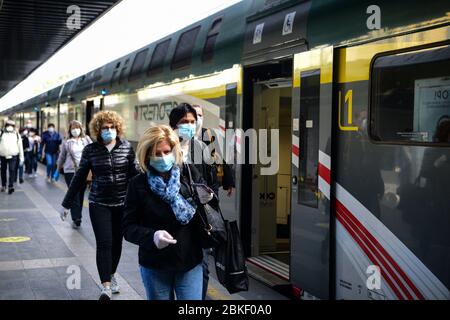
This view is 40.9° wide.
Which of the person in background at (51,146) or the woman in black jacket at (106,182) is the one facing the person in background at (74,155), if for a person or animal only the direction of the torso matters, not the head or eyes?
the person in background at (51,146)

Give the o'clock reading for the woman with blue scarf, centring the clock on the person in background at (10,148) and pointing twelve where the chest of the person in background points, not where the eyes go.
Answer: The woman with blue scarf is roughly at 12 o'clock from the person in background.

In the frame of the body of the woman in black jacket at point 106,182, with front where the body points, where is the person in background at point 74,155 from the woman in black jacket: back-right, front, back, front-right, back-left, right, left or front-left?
back

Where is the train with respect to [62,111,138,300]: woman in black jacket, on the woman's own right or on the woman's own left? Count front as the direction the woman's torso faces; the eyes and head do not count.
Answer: on the woman's own left

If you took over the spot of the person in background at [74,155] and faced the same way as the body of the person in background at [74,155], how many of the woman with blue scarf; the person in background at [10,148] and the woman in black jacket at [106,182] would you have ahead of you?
2

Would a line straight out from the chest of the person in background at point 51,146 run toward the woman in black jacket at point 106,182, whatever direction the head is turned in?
yes

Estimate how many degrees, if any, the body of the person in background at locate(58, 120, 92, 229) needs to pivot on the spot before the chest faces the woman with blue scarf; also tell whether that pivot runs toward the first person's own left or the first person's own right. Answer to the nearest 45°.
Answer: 0° — they already face them

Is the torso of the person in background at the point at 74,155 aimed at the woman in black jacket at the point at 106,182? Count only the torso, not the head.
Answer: yes
